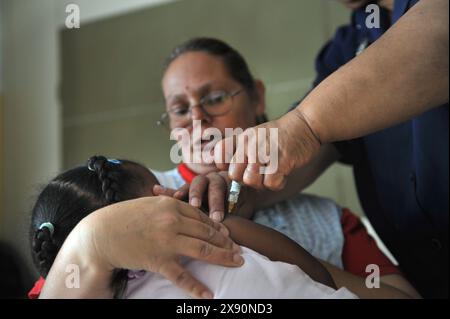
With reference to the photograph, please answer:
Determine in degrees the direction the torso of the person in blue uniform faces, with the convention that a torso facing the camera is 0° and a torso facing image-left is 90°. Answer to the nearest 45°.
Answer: approximately 45°
